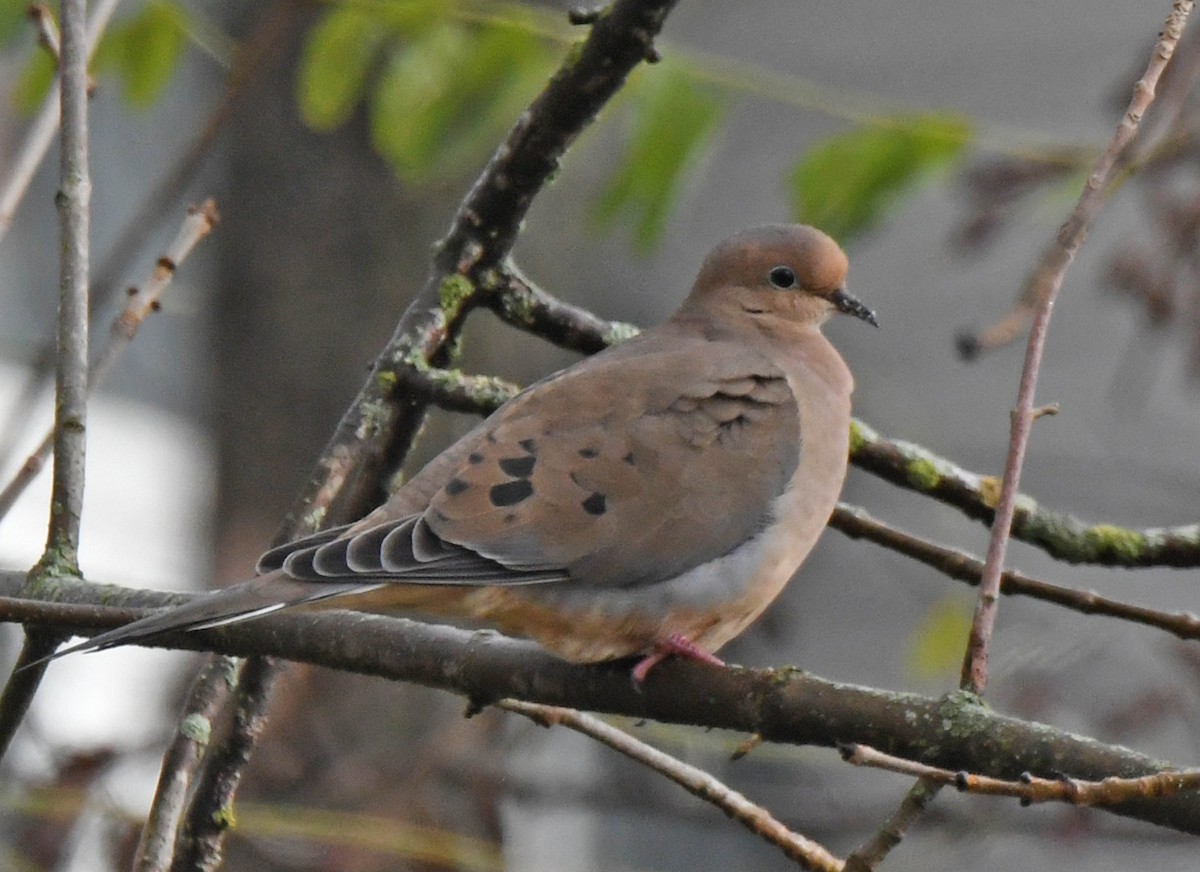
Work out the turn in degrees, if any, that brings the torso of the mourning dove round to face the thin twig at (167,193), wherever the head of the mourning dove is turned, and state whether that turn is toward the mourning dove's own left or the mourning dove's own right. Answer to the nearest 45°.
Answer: approximately 180°

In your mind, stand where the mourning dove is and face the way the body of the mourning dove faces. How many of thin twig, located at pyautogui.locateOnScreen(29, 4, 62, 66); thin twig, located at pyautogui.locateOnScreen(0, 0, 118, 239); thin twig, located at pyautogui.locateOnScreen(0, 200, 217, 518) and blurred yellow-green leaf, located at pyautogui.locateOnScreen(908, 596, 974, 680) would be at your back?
3

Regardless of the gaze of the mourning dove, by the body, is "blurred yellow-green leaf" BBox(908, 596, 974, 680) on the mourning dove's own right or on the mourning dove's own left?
on the mourning dove's own left

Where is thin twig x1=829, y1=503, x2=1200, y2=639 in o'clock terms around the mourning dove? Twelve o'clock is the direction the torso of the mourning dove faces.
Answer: The thin twig is roughly at 1 o'clock from the mourning dove.

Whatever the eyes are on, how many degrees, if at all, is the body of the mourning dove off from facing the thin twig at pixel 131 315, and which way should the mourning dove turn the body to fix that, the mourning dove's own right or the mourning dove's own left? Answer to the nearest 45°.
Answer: approximately 180°

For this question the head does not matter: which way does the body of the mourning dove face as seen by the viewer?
to the viewer's right

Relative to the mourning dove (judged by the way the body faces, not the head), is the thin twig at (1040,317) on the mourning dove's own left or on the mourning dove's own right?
on the mourning dove's own right

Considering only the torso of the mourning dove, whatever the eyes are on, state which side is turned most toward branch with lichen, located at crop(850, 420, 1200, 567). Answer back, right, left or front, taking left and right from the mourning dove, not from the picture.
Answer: front

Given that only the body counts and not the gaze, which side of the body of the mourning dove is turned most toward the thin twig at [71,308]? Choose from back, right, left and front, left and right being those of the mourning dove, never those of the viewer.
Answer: back

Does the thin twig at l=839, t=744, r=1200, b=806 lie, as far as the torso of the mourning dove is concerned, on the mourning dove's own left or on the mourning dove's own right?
on the mourning dove's own right
